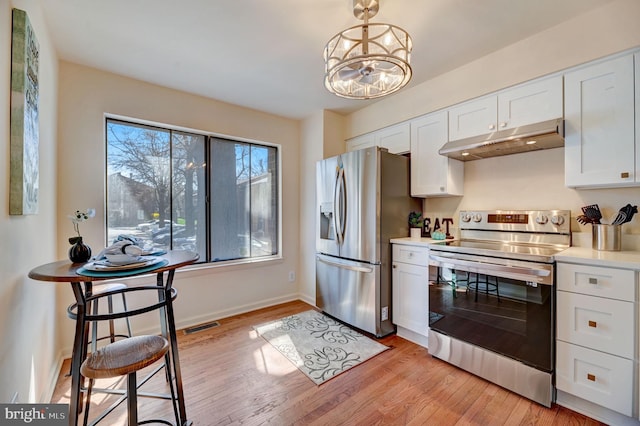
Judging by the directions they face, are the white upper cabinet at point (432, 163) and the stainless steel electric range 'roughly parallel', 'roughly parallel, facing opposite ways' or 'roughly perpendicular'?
roughly parallel

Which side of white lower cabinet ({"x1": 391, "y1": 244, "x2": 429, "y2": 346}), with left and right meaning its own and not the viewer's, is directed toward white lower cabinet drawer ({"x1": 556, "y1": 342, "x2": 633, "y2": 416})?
left

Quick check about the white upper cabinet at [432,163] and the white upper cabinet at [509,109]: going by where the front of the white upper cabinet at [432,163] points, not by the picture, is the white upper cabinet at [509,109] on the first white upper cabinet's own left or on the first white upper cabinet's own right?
on the first white upper cabinet's own left

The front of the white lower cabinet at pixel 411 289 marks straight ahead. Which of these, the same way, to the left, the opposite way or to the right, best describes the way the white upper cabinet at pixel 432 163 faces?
the same way

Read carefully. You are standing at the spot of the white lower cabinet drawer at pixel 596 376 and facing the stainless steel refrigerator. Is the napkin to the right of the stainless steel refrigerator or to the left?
left

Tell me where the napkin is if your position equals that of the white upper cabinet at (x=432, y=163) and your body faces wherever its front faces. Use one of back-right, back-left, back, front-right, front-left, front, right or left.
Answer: front

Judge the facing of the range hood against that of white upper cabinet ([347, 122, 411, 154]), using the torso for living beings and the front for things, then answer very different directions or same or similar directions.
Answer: same or similar directions

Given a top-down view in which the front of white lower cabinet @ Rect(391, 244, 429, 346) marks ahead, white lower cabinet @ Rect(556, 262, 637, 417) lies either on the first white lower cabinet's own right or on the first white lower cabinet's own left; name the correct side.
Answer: on the first white lower cabinet's own left

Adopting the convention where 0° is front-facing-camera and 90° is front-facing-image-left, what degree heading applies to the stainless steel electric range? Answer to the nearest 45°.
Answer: approximately 45°

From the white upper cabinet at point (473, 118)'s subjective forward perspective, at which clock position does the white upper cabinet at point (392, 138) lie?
the white upper cabinet at point (392, 138) is roughly at 2 o'clock from the white upper cabinet at point (473, 118).

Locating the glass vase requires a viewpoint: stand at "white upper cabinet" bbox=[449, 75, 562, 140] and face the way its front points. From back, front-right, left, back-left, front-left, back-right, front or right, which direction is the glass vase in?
front

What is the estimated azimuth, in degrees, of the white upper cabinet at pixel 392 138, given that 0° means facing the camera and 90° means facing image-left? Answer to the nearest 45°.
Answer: approximately 45°

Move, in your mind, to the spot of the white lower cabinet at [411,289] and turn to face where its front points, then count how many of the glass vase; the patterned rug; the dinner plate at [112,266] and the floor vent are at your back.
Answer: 0

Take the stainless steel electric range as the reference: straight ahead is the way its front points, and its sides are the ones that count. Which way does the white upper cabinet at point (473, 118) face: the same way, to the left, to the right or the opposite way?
the same way

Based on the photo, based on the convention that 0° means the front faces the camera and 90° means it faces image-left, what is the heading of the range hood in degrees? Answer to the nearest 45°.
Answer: approximately 45°
